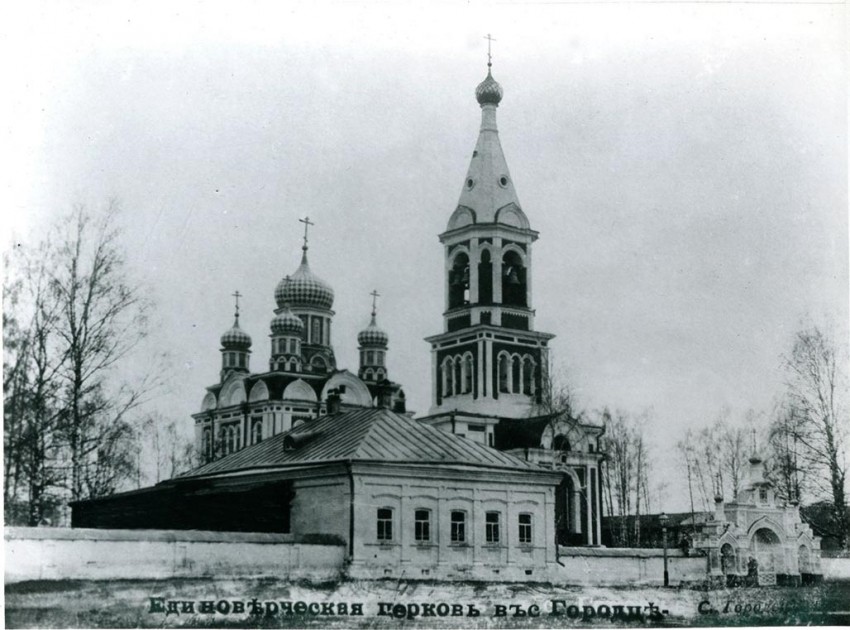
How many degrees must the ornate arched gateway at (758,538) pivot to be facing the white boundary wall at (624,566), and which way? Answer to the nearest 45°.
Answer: approximately 45° to its right
